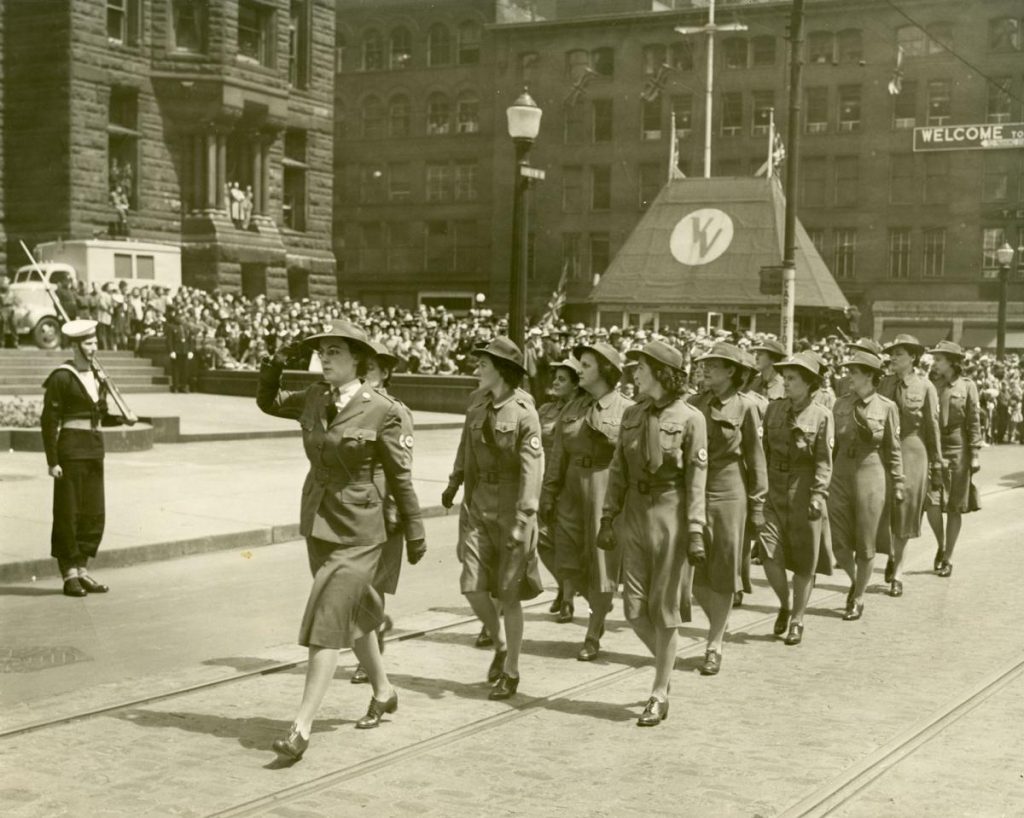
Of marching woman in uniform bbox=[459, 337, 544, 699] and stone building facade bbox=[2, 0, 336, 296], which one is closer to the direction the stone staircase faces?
the marching woman in uniform

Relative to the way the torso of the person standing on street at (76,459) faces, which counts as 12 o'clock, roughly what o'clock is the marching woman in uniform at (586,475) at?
The marching woman in uniform is roughly at 12 o'clock from the person standing on street.

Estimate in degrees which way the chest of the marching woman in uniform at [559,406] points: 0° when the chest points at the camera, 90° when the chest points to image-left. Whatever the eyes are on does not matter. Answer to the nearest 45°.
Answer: approximately 45°

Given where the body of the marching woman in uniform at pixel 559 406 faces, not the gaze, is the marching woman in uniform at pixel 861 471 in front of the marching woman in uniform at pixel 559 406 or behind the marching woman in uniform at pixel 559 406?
behind

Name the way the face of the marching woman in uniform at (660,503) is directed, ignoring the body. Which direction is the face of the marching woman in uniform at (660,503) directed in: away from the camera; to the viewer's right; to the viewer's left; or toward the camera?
to the viewer's left

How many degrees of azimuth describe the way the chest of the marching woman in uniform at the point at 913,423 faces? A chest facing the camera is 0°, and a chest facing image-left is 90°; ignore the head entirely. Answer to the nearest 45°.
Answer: approximately 45°

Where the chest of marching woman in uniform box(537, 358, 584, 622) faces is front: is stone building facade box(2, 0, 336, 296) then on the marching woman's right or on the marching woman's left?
on the marching woman's right

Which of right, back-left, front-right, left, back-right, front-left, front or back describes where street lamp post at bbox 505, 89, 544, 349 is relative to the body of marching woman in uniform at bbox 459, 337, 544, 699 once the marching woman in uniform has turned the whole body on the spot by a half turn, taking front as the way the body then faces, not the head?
front-left

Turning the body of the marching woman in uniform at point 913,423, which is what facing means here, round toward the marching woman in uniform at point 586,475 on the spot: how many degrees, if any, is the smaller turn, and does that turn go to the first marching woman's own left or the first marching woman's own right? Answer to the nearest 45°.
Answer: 0° — they already face them

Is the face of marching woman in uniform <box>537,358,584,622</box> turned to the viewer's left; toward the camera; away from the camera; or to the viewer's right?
to the viewer's left

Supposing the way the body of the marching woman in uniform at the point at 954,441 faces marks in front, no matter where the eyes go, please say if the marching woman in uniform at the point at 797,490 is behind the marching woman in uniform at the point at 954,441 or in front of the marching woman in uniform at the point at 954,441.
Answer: in front

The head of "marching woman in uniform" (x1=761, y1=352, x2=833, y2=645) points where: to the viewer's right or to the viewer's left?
to the viewer's left
